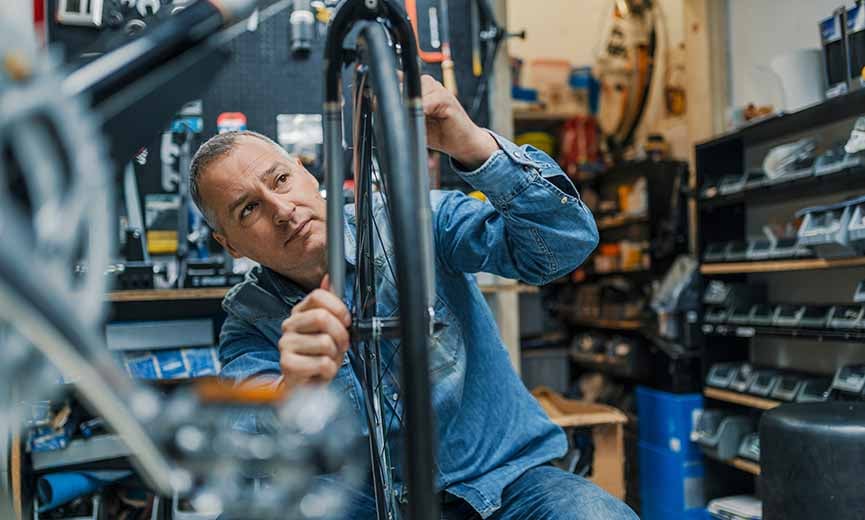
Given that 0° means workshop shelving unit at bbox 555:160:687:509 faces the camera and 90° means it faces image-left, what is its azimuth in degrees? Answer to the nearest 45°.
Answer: approximately 45°

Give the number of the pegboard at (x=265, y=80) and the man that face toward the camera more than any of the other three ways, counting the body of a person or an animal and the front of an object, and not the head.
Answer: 2

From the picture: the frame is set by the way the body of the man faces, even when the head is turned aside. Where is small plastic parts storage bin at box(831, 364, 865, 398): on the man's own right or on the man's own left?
on the man's own left

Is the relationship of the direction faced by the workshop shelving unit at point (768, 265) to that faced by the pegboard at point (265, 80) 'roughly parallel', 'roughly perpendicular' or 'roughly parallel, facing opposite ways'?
roughly perpendicular

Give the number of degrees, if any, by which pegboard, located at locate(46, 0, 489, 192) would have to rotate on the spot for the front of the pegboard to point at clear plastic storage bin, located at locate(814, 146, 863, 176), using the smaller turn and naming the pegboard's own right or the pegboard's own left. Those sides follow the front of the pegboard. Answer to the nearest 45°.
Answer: approximately 90° to the pegboard's own left

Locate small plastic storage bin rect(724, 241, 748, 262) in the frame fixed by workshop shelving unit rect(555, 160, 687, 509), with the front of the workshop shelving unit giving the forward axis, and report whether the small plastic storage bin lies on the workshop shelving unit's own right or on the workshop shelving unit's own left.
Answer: on the workshop shelving unit's own left

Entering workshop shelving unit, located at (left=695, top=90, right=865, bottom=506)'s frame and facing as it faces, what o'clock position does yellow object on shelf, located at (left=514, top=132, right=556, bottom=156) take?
The yellow object on shelf is roughly at 3 o'clock from the workshop shelving unit.

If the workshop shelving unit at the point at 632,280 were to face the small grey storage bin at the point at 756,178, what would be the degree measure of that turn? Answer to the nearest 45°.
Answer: approximately 45° to its left

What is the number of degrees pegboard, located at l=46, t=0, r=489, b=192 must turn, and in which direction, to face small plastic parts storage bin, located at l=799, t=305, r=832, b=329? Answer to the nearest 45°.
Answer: approximately 90° to its left

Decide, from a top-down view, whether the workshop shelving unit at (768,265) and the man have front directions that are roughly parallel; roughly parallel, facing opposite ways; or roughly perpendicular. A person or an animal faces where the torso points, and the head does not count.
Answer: roughly perpendicular

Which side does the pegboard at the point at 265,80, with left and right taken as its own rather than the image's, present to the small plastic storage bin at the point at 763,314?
left

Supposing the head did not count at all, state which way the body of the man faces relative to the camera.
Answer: toward the camera

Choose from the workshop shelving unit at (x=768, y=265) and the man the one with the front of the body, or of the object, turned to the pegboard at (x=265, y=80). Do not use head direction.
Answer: the workshop shelving unit
